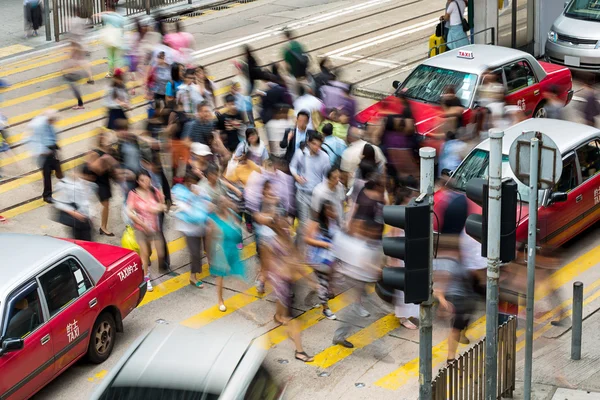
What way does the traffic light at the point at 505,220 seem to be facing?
to the viewer's left

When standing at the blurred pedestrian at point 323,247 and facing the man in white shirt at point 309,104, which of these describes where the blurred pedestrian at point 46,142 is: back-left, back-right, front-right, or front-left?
front-left

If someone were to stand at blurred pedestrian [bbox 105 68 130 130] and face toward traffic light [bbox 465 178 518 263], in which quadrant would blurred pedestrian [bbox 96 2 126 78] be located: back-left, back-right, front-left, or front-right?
back-left

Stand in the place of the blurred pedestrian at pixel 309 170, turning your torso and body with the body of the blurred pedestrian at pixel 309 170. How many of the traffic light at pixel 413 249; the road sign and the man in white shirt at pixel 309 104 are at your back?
1

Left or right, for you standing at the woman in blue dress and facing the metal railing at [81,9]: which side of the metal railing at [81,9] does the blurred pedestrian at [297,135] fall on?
right

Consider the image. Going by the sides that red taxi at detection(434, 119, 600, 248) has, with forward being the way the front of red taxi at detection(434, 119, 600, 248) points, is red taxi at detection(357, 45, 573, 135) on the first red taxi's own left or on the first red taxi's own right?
on the first red taxi's own right

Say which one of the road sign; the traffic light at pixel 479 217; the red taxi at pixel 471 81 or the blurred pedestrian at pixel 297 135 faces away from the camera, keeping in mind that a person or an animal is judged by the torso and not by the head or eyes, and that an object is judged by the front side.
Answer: the road sign

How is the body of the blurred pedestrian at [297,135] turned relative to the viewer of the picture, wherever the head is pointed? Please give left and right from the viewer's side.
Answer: facing the viewer

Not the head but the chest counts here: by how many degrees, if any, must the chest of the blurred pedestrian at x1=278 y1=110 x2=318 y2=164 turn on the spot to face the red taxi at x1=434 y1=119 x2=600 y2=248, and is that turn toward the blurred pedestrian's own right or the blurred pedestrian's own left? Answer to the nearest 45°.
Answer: approximately 90° to the blurred pedestrian's own left

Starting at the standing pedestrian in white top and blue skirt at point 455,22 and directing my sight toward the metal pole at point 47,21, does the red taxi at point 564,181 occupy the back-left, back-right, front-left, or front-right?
back-left

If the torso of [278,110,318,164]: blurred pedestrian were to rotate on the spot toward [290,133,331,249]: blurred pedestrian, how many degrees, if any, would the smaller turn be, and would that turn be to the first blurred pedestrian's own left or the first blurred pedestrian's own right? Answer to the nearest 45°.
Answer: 0° — they already face them

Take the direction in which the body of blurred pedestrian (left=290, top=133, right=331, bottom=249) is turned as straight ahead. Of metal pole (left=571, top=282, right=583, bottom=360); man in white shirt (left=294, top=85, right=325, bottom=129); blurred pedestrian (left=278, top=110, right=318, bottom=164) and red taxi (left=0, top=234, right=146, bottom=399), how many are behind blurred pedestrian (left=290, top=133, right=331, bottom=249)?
2

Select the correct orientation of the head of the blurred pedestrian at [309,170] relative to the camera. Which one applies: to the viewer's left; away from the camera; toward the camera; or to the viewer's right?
toward the camera

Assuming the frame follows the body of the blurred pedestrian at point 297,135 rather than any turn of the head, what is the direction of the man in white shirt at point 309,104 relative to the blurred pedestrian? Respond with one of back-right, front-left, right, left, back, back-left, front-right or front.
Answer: back

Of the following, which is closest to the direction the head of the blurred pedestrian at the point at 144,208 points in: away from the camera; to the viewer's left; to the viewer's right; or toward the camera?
toward the camera
